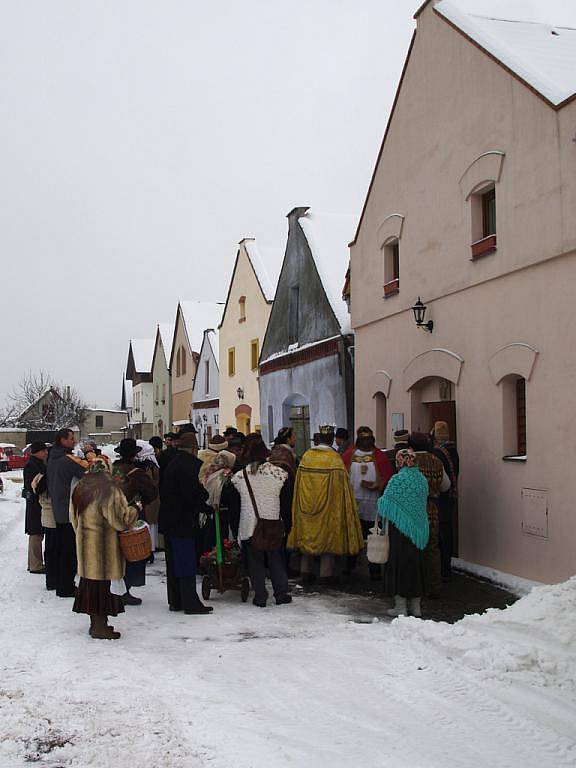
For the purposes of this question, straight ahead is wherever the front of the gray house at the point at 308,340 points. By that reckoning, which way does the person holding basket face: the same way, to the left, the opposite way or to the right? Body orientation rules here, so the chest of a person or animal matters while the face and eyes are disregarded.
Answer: the opposite way

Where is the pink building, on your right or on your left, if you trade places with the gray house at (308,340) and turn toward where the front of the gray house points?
on your left

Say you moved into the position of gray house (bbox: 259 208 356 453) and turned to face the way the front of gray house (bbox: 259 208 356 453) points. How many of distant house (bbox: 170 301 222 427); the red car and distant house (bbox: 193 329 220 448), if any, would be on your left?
0

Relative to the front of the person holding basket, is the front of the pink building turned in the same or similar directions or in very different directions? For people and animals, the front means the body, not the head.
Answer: very different directions

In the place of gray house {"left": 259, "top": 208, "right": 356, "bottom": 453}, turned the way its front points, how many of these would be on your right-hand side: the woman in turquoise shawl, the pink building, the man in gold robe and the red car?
1

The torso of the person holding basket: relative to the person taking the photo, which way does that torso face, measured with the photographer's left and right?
facing away from the viewer and to the right of the viewer

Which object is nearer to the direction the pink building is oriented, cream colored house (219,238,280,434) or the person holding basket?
the person holding basket

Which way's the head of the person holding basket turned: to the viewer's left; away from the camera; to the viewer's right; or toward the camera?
away from the camera

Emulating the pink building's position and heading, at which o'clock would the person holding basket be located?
The person holding basket is roughly at 12 o'clock from the pink building.

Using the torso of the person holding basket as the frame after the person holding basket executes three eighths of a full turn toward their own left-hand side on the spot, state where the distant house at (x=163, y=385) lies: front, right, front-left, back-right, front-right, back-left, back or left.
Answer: right

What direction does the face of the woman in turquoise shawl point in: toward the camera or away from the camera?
away from the camera

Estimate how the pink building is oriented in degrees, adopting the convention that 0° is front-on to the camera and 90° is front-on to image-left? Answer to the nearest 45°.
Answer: approximately 45°

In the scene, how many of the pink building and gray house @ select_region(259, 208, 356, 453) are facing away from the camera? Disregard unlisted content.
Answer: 0

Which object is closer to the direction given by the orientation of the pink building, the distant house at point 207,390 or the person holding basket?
the person holding basket

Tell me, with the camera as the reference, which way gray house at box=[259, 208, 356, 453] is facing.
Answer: facing the viewer and to the left of the viewer
